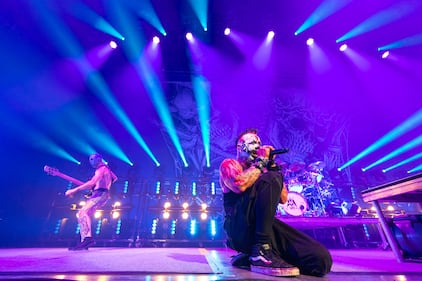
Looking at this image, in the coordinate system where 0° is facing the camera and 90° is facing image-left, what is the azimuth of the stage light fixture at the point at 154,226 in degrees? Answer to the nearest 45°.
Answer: approximately 0°

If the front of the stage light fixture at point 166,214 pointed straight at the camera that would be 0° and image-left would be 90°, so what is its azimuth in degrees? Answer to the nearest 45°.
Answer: approximately 0°

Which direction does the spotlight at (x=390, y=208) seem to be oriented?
toward the camera

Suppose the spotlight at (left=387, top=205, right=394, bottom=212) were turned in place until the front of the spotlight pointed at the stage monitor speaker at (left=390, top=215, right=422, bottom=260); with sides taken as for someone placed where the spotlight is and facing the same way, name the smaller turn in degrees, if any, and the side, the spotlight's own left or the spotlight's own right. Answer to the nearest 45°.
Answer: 0° — it already faces it

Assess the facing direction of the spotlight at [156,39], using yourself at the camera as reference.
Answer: facing the viewer

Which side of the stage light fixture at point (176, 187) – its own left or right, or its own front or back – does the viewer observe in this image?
front
